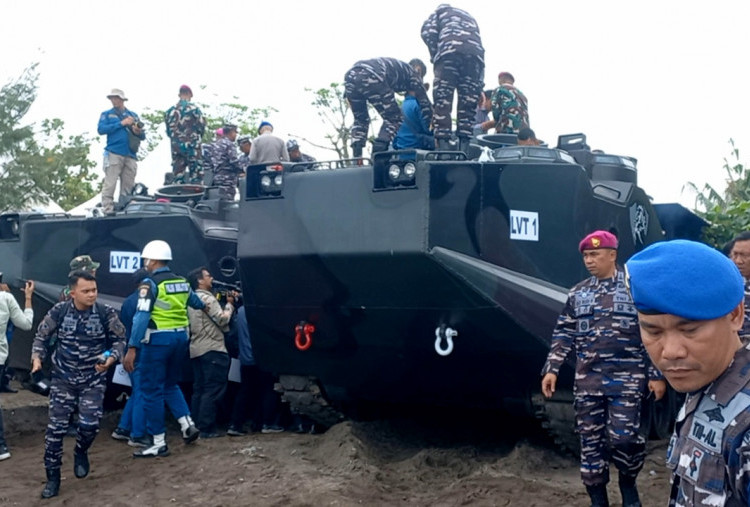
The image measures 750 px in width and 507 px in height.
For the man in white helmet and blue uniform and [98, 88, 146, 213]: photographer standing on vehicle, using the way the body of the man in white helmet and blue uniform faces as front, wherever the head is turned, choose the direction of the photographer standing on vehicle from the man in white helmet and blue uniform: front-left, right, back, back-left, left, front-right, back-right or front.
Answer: front-right

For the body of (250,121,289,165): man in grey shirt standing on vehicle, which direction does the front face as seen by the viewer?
away from the camera

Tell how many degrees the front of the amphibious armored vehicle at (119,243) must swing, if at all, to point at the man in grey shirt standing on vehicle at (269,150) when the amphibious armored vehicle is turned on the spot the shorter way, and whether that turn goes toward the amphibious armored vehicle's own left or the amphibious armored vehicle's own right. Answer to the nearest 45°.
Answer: approximately 135° to the amphibious armored vehicle's own left

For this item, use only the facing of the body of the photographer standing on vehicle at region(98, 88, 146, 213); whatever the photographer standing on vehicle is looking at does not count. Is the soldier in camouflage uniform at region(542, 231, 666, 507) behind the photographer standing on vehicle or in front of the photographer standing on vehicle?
in front

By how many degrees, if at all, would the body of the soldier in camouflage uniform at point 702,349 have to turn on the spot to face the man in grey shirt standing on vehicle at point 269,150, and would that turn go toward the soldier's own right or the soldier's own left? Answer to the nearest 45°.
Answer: approximately 90° to the soldier's own right

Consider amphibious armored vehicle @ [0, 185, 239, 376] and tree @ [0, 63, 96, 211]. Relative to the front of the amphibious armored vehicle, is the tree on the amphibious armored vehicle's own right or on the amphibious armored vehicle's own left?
on the amphibious armored vehicle's own right

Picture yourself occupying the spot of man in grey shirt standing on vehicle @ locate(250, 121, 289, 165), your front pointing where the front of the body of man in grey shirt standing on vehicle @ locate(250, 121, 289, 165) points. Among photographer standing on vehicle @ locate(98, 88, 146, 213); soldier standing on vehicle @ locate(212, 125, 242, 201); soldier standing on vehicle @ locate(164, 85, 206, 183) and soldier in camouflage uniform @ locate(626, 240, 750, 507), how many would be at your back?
1

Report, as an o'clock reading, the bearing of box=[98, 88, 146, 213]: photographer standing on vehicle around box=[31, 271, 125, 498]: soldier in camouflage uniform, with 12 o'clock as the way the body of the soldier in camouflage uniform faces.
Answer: The photographer standing on vehicle is roughly at 6 o'clock from the soldier in camouflage uniform.

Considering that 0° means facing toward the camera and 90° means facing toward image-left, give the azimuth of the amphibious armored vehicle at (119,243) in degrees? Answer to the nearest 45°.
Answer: approximately 45°

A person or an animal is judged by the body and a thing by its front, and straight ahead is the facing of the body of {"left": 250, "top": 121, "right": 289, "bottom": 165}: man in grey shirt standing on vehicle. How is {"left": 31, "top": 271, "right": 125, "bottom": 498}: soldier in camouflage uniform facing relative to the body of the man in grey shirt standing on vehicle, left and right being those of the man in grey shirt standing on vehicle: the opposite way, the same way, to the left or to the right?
the opposite way
